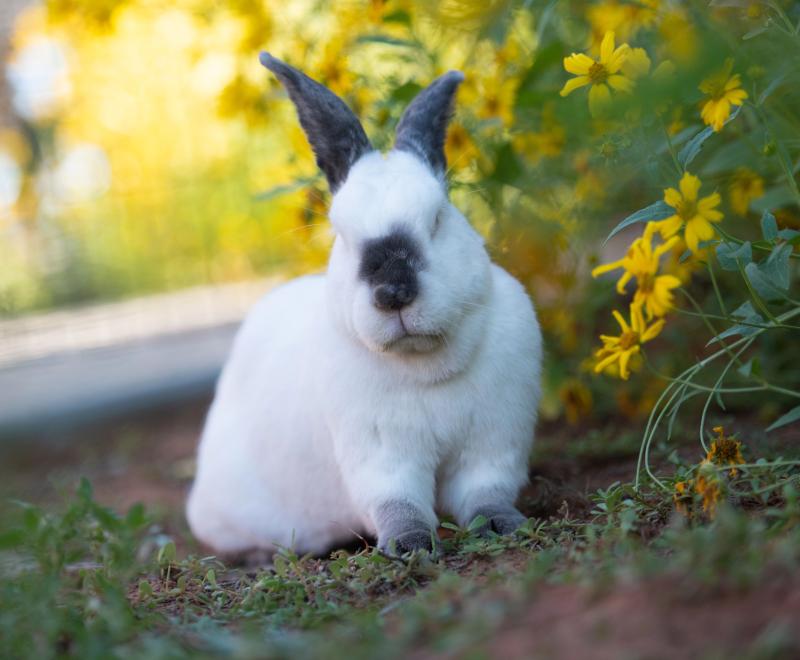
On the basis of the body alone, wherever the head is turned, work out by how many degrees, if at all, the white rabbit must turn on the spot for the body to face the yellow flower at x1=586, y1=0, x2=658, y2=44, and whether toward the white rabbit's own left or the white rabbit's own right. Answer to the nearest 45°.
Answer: approximately 90° to the white rabbit's own left

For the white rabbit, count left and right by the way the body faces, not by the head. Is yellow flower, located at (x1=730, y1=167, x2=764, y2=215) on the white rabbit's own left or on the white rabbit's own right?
on the white rabbit's own left

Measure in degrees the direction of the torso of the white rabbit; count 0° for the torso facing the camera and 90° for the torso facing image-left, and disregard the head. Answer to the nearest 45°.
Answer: approximately 315°
